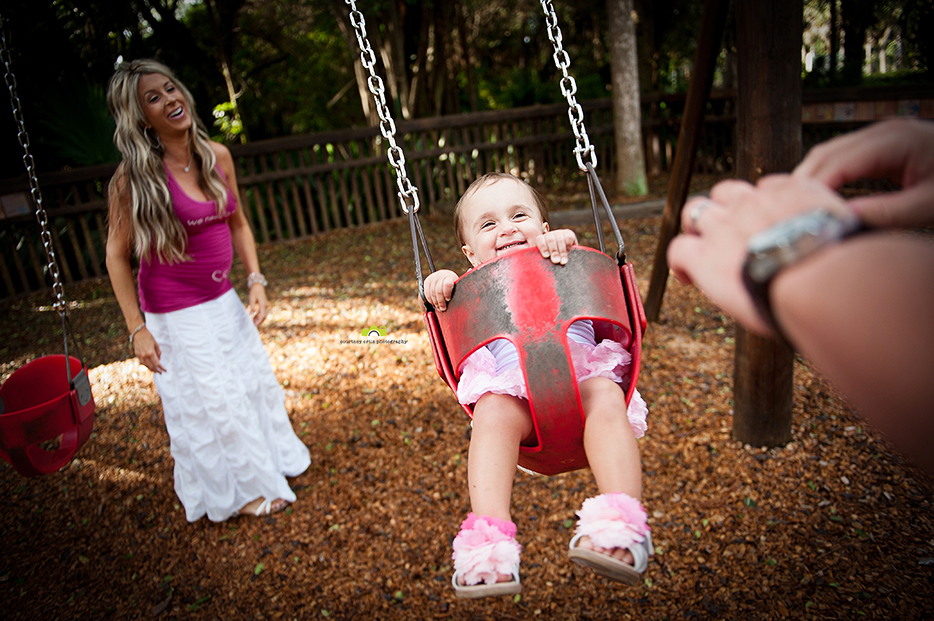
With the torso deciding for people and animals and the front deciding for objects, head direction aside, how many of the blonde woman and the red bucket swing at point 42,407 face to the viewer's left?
0

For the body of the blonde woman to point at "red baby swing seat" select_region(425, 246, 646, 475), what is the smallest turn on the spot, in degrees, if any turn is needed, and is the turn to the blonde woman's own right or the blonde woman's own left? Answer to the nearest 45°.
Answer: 0° — they already face it

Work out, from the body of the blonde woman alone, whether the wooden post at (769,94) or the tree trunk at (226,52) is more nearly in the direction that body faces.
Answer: the wooden post

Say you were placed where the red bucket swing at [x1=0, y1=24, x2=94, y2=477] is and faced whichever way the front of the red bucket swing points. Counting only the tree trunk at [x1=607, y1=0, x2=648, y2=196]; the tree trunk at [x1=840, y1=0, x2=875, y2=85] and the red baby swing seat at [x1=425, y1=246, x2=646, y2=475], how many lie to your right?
0

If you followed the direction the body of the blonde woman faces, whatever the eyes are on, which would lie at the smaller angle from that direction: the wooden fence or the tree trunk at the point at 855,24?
the tree trunk

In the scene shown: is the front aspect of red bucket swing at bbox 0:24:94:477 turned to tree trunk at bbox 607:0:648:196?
no

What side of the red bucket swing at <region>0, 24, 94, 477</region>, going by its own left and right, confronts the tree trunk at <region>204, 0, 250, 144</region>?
back

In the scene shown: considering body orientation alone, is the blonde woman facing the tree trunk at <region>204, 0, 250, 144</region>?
no

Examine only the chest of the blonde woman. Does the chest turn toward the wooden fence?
no

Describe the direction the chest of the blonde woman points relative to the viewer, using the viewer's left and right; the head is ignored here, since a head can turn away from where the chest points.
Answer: facing the viewer and to the right of the viewer

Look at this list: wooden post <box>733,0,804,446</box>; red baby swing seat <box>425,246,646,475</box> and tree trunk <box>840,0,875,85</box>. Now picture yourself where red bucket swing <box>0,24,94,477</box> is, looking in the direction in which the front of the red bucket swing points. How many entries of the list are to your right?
0

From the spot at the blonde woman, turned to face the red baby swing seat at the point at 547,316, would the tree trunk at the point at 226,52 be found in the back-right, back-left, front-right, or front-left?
back-left

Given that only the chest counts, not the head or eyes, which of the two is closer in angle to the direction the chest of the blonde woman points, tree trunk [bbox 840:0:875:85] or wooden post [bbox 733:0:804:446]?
the wooden post

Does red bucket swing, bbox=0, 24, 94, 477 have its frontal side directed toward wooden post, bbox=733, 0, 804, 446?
no

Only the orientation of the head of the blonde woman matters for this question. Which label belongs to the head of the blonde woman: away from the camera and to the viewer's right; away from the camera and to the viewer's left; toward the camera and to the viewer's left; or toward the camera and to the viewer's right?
toward the camera and to the viewer's right
